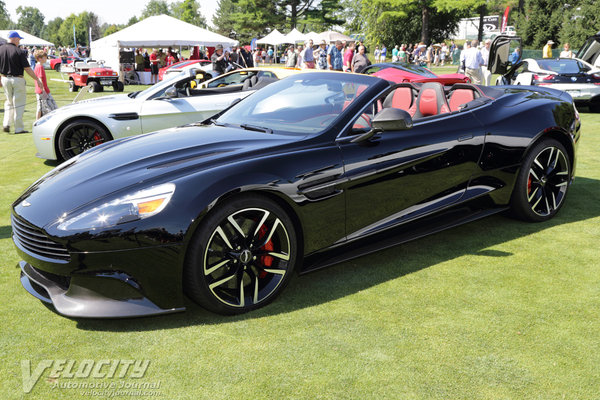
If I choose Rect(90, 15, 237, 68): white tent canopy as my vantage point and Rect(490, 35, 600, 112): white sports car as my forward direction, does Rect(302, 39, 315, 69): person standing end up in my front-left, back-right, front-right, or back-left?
front-left

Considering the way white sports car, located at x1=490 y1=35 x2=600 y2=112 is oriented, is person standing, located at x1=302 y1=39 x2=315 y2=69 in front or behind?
in front

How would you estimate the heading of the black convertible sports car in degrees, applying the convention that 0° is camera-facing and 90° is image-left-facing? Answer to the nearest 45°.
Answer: approximately 45°

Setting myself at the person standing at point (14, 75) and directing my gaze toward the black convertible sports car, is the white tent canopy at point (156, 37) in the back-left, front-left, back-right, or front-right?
back-left

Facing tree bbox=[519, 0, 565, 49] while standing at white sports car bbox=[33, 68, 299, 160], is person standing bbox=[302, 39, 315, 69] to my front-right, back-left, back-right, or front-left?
front-left

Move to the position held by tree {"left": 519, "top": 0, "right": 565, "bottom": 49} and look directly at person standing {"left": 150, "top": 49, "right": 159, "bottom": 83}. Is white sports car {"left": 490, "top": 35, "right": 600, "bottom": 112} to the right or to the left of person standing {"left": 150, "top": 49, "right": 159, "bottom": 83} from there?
left

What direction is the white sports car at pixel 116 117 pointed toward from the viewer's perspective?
to the viewer's left

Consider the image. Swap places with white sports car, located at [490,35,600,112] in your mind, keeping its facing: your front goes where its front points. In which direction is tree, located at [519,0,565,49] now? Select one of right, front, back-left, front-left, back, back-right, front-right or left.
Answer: front-right

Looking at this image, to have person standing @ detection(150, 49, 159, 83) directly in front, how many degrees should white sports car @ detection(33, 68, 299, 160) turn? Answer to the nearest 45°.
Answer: approximately 90° to its right

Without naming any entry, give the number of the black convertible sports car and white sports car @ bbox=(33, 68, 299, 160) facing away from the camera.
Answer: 0

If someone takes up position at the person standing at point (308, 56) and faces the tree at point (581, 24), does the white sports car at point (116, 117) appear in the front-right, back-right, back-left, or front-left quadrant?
back-right

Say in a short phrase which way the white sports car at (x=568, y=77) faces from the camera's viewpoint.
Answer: facing away from the viewer and to the left of the viewer
